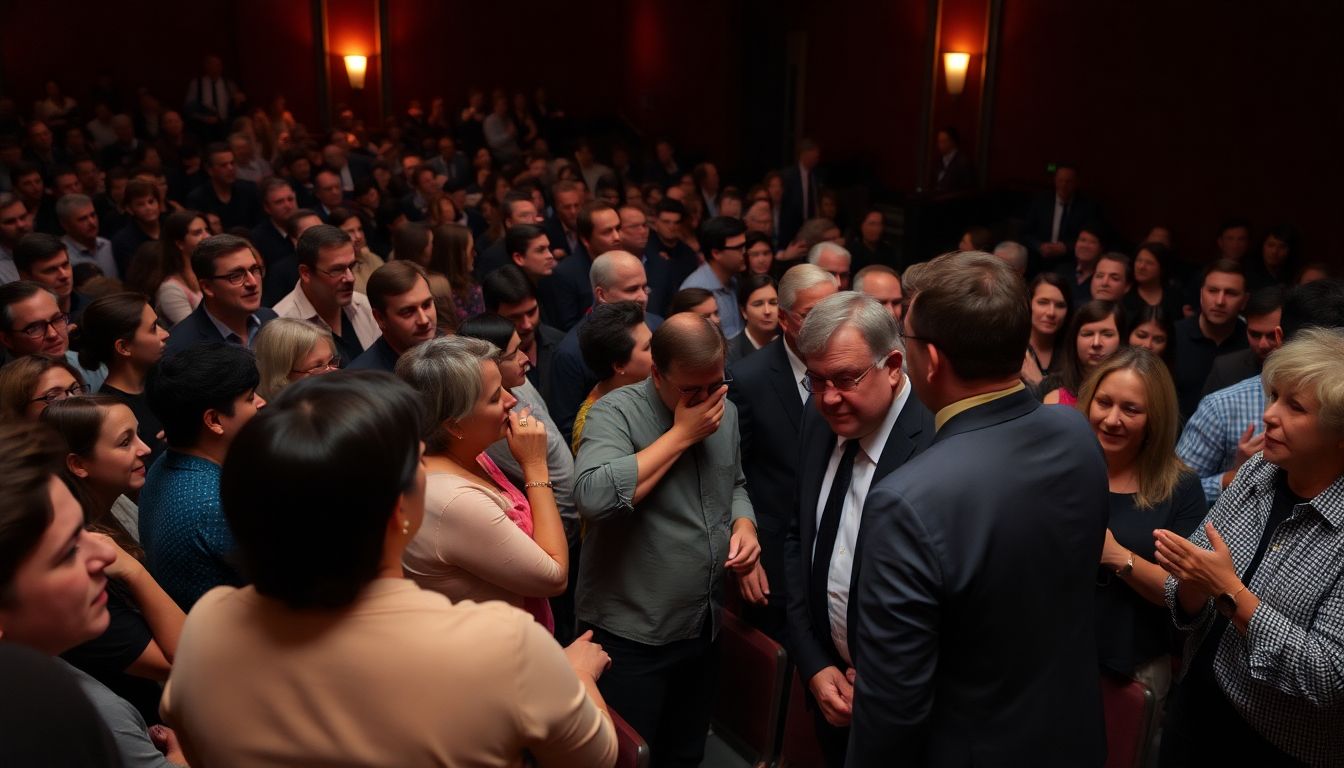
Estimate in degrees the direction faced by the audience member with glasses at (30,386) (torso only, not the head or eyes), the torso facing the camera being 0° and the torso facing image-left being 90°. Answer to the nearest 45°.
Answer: approximately 315°

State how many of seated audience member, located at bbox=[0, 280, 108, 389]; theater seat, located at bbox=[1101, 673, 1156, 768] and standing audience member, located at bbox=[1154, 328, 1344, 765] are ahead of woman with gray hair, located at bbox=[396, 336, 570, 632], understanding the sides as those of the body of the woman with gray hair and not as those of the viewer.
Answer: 2

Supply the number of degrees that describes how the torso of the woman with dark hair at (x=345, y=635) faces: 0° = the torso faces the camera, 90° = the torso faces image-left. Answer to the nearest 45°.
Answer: approximately 225°

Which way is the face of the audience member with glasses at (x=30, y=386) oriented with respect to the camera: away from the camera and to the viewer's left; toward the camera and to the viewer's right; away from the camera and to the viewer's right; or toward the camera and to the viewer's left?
toward the camera and to the viewer's right

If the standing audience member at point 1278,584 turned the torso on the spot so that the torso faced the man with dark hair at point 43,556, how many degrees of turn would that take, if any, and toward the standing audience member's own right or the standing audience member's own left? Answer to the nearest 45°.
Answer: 0° — they already face them

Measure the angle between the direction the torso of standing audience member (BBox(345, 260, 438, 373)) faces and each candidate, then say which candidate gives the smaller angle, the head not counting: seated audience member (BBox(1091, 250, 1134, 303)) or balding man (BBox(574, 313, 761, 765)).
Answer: the balding man

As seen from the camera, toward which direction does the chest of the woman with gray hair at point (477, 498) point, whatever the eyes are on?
to the viewer's right

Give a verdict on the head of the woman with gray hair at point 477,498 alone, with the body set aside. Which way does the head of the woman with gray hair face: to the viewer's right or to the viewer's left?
to the viewer's right

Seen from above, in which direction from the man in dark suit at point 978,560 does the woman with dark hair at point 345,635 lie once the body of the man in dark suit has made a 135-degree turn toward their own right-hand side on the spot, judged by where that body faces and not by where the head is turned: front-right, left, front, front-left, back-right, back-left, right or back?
back-right

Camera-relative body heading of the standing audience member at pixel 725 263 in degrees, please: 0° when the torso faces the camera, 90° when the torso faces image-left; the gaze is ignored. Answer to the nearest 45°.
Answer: approximately 315°
